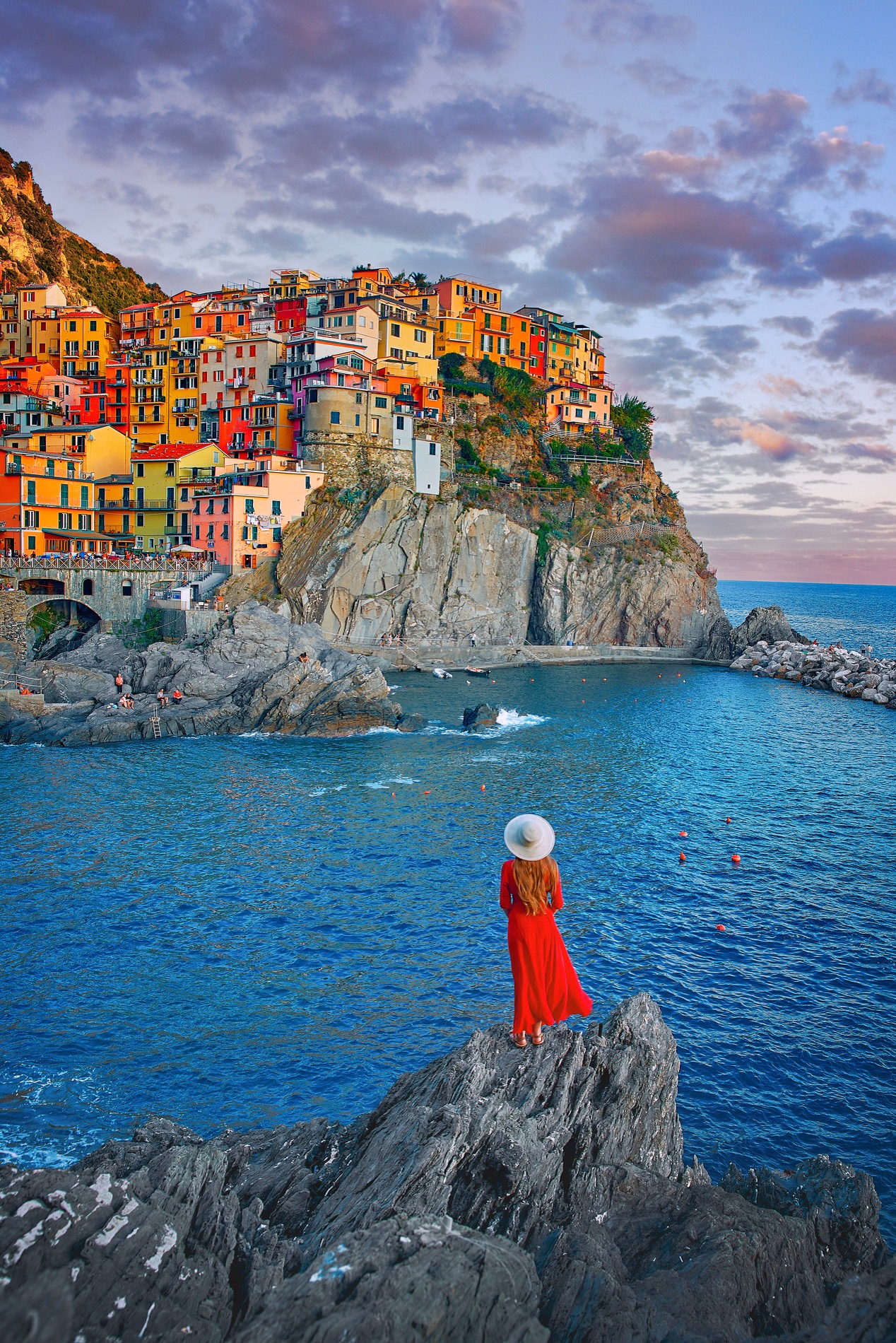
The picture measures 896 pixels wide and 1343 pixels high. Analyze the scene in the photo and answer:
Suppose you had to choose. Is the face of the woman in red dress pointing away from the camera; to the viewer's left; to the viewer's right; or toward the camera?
away from the camera

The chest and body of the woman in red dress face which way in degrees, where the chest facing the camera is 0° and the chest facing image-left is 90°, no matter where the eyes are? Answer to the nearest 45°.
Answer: approximately 180°
